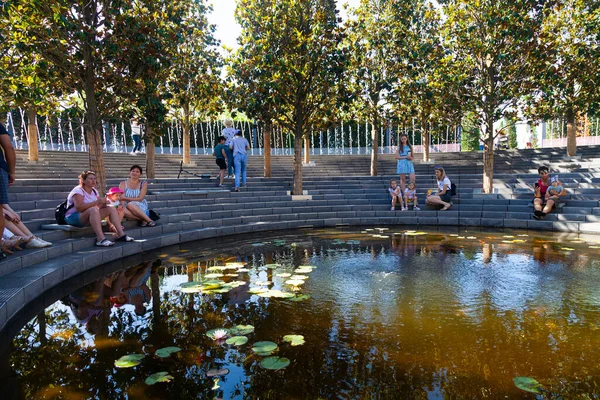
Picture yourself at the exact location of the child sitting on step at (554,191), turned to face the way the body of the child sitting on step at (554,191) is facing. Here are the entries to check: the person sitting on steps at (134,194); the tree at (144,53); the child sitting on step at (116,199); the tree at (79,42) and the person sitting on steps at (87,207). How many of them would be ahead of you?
5

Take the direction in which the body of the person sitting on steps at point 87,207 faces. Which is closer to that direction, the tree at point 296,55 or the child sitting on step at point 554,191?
the child sitting on step

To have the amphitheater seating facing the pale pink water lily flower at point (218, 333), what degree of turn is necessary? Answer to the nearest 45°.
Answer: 0° — it already faces it

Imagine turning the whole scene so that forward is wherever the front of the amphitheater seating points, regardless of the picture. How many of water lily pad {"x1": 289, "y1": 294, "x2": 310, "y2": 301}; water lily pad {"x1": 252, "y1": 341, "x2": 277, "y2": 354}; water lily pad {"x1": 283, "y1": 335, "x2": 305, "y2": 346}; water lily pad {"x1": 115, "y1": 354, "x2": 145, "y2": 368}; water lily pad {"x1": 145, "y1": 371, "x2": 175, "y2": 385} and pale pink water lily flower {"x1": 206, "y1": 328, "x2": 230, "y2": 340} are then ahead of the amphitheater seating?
6

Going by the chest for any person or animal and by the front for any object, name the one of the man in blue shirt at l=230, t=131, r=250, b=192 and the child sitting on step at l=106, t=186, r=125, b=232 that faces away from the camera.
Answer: the man in blue shirt

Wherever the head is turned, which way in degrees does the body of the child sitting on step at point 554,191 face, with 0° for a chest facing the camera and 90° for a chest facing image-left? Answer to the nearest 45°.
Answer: approximately 45°

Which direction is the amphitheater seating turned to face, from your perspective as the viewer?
facing the viewer

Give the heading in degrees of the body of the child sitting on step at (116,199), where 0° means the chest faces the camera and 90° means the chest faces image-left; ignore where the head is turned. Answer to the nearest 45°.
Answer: approximately 315°

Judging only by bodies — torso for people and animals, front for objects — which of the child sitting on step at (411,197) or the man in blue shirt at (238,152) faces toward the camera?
the child sitting on step

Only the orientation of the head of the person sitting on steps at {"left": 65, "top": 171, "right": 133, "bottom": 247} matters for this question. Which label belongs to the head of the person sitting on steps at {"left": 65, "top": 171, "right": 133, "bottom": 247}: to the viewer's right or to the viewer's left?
to the viewer's right

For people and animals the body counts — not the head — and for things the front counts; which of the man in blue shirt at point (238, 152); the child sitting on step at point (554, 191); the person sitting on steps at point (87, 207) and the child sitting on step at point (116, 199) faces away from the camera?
the man in blue shirt
